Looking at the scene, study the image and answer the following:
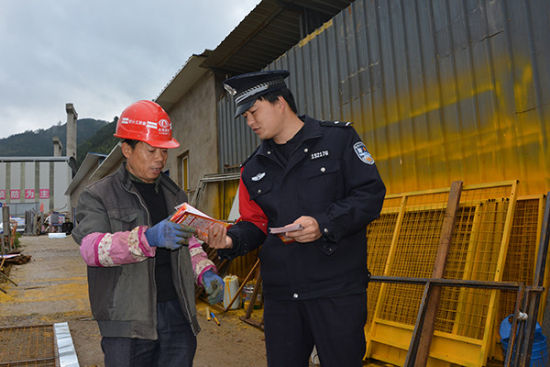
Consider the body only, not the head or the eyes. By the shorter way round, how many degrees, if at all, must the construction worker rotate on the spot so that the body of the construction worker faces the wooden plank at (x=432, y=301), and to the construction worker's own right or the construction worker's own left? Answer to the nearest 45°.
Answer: approximately 45° to the construction worker's own left

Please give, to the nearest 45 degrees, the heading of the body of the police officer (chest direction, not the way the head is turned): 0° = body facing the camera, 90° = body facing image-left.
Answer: approximately 45°

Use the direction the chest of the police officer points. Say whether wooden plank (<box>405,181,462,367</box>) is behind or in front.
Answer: behind

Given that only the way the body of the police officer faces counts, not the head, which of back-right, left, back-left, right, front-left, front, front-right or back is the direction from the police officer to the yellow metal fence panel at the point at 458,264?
back

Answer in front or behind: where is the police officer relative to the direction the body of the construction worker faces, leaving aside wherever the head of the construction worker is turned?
in front

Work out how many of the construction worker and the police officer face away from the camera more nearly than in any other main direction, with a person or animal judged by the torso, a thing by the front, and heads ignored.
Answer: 0

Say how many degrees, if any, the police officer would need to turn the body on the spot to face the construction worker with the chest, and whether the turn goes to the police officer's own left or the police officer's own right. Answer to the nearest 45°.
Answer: approximately 45° to the police officer's own right
